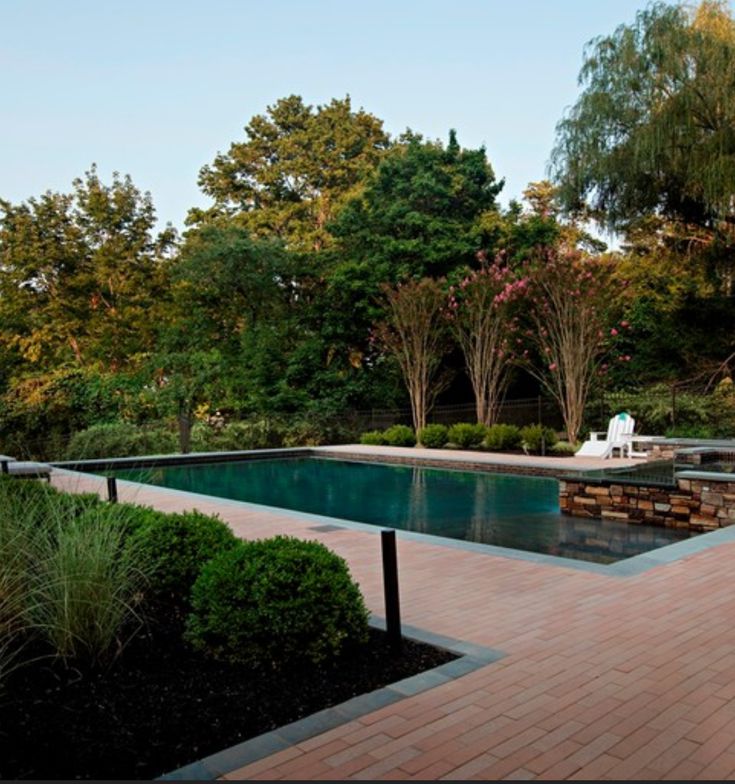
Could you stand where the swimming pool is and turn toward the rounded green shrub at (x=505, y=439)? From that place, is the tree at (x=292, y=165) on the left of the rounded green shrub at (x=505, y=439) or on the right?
left

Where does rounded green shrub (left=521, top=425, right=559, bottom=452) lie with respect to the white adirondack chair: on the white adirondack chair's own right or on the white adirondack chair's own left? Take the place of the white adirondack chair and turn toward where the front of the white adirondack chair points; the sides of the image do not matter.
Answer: on the white adirondack chair's own right

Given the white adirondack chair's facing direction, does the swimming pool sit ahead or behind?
ahead

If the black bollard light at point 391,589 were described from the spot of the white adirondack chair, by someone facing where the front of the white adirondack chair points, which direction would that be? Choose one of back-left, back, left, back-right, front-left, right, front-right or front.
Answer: front-left

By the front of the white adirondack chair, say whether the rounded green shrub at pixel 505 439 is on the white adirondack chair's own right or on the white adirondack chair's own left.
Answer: on the white adirondack chair's own right

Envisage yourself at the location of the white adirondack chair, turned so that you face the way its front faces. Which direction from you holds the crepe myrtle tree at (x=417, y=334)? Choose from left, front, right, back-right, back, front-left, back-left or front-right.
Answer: right

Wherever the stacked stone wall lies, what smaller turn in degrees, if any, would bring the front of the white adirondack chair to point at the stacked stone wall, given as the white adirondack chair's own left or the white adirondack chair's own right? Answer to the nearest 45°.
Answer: approximately 45° to the white adirondack chair's own left

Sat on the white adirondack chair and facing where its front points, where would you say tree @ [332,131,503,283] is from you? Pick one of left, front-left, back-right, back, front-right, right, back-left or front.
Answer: right

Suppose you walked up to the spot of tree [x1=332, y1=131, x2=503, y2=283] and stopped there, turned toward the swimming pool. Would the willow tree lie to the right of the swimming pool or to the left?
left

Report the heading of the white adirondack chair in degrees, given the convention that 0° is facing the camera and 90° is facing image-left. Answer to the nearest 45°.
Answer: approximately 45°

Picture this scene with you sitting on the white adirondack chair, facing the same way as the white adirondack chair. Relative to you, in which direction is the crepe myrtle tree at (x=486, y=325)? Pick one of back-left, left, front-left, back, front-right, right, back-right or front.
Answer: right

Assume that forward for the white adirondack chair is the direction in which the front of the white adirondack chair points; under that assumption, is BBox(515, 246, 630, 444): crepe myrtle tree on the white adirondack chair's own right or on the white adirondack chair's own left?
on the white adirondack chair's own right
